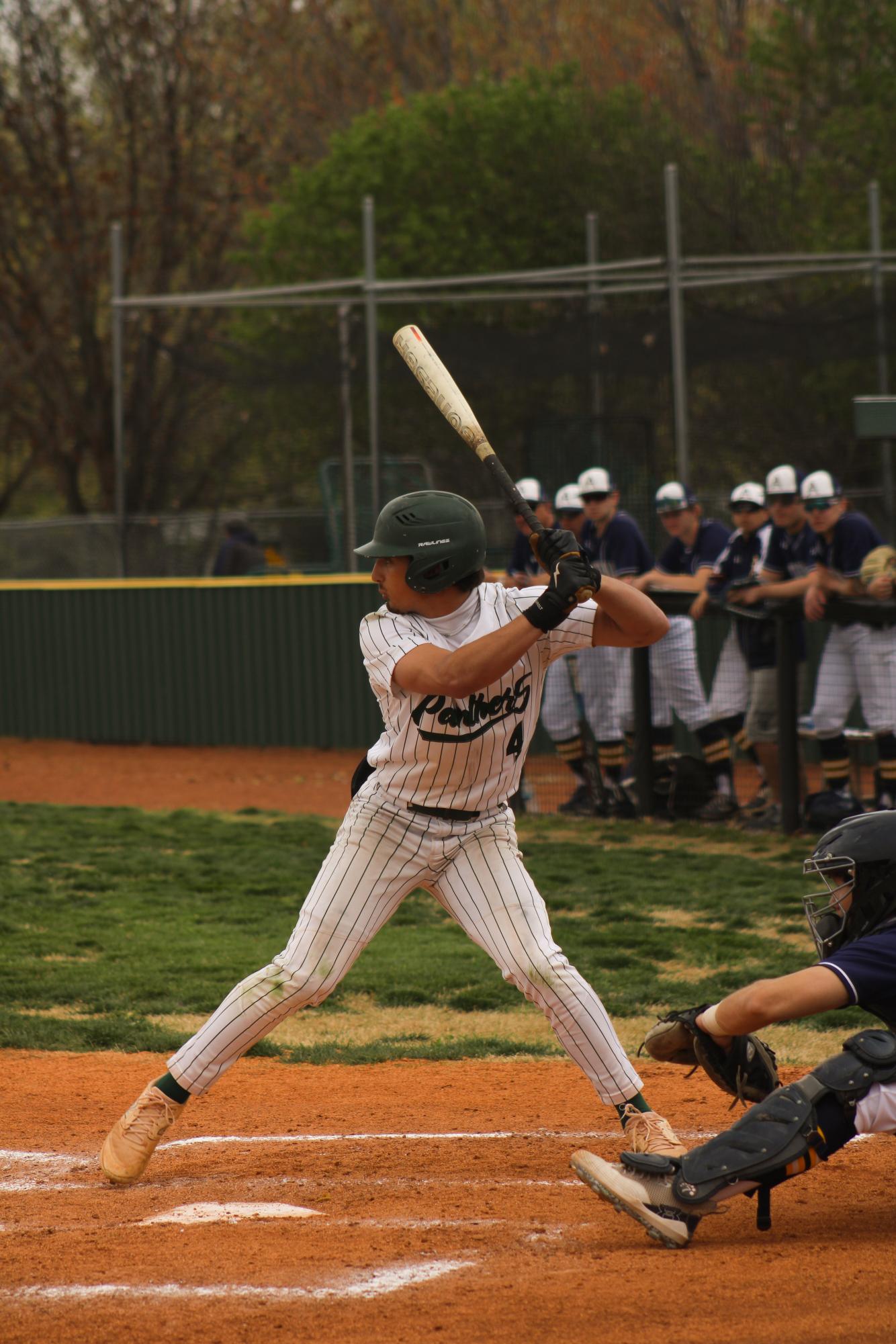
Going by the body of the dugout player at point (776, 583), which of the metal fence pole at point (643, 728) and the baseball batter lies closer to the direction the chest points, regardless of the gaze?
the baseball batter

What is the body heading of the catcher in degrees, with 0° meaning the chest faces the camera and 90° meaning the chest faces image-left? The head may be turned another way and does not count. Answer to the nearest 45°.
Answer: approximately 90°

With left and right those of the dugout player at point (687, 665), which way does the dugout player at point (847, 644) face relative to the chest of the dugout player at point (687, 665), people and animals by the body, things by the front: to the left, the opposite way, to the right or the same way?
the same way

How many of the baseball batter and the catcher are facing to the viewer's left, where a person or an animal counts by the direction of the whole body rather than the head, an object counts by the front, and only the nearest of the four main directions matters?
1

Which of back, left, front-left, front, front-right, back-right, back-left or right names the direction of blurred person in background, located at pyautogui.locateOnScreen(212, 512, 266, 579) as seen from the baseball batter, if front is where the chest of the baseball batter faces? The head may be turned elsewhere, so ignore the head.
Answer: back

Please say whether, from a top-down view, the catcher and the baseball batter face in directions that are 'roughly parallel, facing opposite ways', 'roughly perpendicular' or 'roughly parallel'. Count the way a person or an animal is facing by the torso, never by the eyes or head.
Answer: roughly perpendicular

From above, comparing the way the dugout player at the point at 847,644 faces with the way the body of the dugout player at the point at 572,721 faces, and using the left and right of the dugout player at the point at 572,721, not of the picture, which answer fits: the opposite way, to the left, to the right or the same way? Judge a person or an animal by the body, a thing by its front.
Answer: the same way

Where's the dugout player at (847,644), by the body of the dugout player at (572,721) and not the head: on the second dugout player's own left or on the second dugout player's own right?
on the second dugout player's own left

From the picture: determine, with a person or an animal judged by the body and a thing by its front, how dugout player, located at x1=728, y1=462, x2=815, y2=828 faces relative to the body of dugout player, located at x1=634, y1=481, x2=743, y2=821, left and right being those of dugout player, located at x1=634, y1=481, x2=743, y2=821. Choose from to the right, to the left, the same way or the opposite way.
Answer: the same way

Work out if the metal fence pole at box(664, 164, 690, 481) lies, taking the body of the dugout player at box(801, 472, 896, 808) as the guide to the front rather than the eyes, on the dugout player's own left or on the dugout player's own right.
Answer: on the dugout player's own right

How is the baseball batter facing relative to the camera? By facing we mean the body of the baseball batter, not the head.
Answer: toward the camera

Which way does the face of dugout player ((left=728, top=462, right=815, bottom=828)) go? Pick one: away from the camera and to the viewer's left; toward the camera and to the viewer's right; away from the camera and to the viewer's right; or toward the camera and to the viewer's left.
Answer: toward the camera and to the viewer's left

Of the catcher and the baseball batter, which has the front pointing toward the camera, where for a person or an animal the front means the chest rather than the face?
the baseball batter

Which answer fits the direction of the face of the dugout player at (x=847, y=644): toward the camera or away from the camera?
toward the camera

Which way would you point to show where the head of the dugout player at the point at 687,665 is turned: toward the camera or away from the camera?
toward the camera
